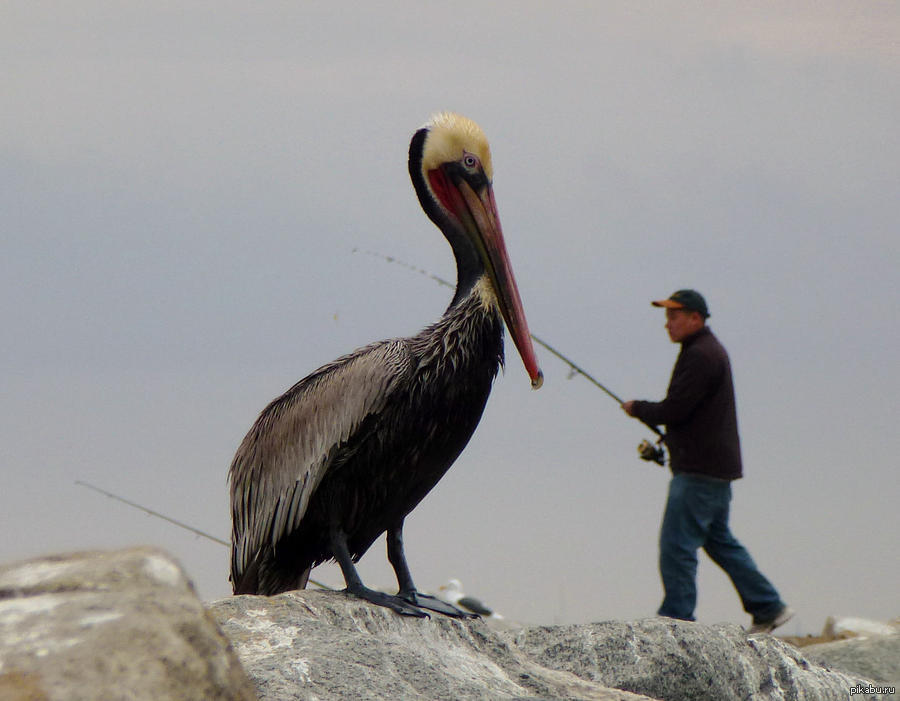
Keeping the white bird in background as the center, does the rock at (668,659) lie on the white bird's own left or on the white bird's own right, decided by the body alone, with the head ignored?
on the white bird's own left

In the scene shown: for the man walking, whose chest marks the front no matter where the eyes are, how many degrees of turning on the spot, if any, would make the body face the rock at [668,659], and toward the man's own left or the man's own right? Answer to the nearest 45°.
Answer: approximately 90° to the man's own left

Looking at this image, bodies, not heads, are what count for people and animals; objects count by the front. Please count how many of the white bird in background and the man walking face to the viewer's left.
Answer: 2

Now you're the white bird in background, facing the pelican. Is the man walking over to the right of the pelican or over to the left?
left

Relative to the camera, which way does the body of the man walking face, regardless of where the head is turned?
to the viewer's left

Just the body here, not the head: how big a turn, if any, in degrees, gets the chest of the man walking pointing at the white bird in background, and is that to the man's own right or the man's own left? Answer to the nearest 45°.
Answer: approximately 45° to the man's own right

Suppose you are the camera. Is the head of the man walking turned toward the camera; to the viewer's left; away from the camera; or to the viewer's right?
to the viewer's left

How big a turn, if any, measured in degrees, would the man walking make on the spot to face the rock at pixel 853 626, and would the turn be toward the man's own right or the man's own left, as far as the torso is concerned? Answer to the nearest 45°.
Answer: approximately 135° to the man's own right

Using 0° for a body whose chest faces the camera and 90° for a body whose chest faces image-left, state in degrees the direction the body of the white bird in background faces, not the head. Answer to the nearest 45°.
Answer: approximately 90°
